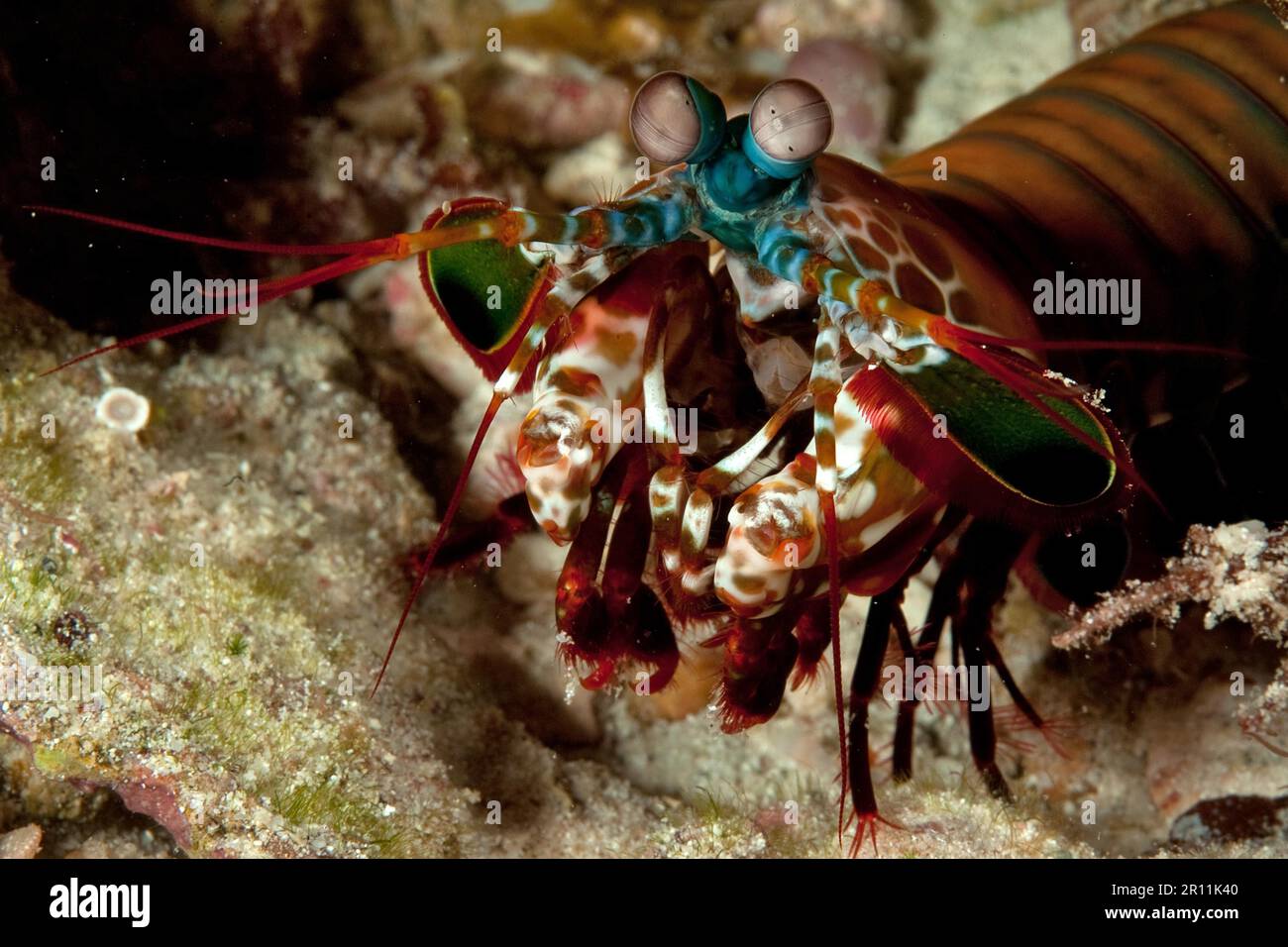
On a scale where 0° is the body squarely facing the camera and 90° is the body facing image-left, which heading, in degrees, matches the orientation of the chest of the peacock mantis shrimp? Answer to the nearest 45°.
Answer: approximately 45°
